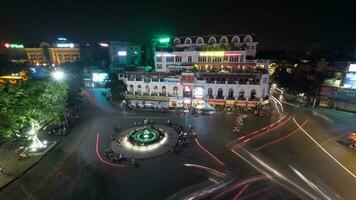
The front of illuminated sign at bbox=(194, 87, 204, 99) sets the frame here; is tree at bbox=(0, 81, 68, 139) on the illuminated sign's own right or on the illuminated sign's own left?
on the illuminated sign's own right

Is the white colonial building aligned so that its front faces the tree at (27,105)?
no

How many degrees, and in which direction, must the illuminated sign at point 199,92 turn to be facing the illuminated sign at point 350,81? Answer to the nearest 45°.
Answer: approximately 90° to its left

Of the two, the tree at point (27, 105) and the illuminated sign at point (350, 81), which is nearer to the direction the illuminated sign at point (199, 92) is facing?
the tree

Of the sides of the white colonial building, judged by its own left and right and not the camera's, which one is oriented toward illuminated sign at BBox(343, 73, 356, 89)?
left

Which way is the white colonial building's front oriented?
toward the camera

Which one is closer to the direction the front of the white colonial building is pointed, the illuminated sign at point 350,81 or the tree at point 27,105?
the tree
